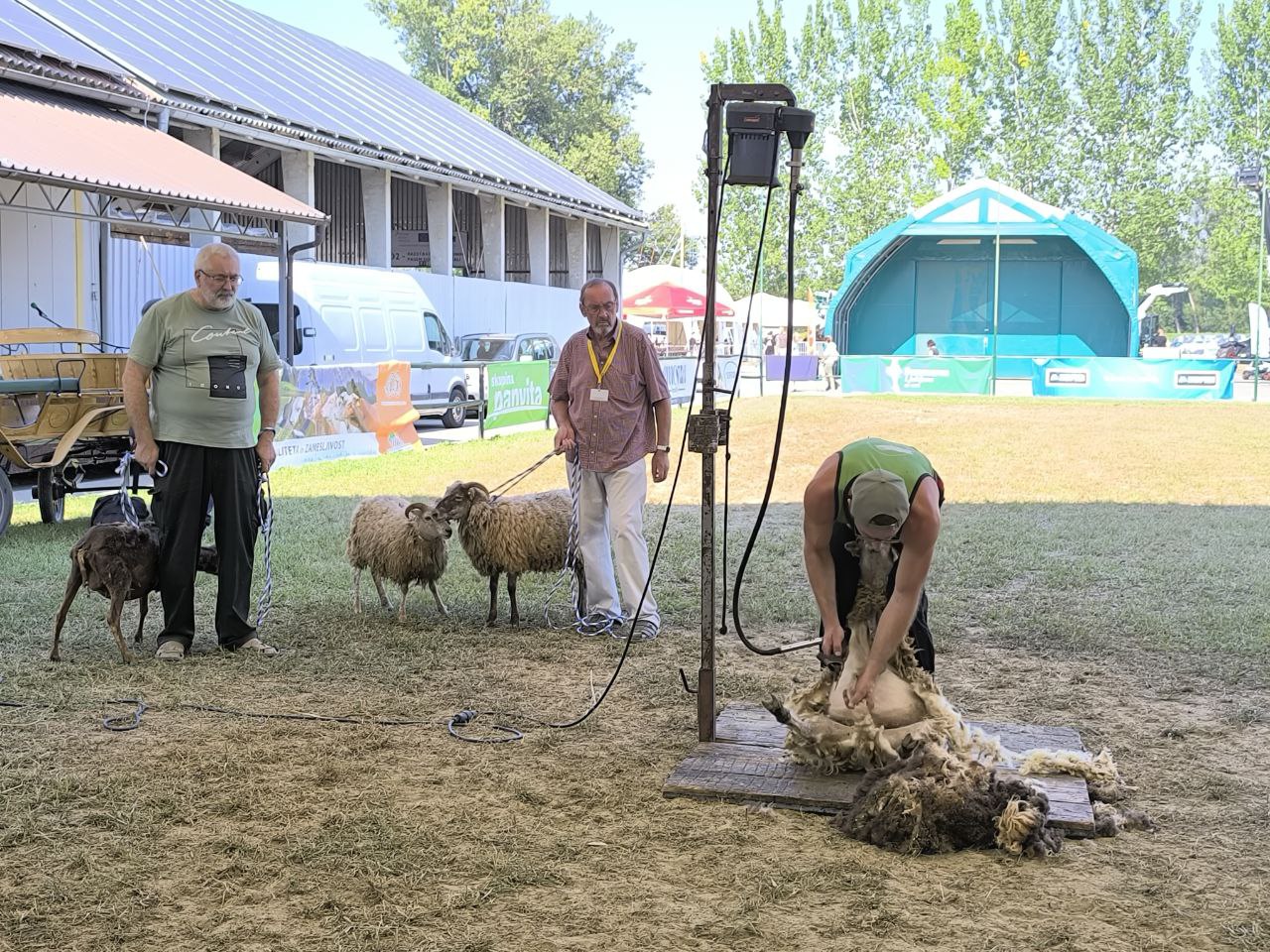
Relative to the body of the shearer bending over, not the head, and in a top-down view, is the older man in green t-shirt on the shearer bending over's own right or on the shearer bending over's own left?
on the shearer bending over's own right

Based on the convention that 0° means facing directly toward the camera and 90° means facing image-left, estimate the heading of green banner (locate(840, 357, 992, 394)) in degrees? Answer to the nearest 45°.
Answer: approximately 0°

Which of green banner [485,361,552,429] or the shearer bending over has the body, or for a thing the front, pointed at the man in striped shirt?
the green banner

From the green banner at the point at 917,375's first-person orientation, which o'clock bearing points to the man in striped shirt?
The man in striped shirt is roughly at 12 o'clock from the green banner.

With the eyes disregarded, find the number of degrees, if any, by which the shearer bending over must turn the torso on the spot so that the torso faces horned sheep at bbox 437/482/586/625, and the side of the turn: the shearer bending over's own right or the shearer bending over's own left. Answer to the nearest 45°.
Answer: approximately 135° to the shearer bending over's own right

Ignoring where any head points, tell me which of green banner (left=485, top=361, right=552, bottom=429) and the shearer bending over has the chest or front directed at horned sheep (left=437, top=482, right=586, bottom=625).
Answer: the green banner

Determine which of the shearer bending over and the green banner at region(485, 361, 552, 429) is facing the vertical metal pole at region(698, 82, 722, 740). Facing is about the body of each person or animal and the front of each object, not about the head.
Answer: the green banner

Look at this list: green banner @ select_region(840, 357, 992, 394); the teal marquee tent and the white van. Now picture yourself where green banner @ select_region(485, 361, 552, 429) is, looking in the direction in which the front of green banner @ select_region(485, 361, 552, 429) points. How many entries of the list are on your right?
1

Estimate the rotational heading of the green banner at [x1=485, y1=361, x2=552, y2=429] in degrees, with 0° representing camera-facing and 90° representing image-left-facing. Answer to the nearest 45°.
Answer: approximately 0°

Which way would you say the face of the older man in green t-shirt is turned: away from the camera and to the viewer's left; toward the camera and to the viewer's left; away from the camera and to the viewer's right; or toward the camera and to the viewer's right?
toward the camera and to the viewer's right

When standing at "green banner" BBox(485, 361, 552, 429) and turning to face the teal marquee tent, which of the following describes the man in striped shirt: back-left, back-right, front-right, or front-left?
back-right

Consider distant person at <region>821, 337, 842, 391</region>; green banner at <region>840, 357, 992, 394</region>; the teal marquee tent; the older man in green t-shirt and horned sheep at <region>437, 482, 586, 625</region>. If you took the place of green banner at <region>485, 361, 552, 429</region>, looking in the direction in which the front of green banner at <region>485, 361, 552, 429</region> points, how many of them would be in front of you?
2
